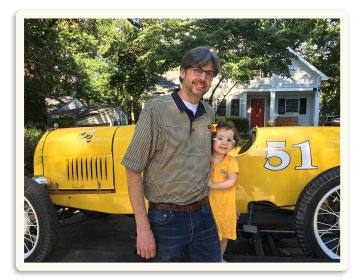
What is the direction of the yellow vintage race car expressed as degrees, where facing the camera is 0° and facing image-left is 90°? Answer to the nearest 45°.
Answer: approximately 90°

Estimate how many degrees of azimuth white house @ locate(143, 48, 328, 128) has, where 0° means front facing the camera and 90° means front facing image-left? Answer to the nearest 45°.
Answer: approximately 0°

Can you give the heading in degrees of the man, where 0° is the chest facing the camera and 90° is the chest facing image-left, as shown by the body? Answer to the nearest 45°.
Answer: approximately 315°

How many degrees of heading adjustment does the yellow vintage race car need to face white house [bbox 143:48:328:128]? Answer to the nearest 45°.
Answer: approximately 90° to its right

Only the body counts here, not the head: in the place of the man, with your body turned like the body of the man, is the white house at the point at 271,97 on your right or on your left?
on your left

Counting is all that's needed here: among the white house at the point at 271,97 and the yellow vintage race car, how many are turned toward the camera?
1

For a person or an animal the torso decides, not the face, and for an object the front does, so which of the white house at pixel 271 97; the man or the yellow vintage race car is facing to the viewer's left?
the yellow vintage race car

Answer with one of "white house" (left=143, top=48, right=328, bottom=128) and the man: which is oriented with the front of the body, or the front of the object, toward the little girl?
the white house

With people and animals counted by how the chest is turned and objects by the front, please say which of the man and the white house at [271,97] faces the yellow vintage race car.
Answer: the white house

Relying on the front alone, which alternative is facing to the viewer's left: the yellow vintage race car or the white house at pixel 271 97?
the yellow vintage race car

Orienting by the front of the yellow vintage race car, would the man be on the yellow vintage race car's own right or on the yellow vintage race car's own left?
on the yellow vintage race car's own left
